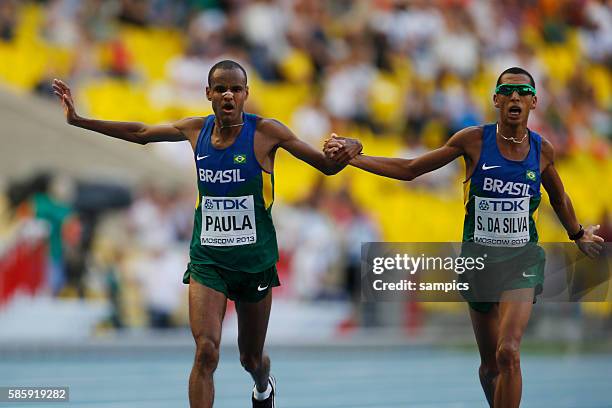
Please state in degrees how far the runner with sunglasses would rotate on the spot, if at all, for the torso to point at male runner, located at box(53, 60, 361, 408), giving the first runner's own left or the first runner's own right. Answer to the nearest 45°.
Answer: approximately 90° to the first runner's own right

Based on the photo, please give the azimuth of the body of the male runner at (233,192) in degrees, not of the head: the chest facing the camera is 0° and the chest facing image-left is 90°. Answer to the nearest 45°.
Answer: approximately 0°

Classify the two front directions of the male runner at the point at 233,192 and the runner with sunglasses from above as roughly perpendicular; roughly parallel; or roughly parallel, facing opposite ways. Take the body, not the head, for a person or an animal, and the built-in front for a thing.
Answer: roughly parallel

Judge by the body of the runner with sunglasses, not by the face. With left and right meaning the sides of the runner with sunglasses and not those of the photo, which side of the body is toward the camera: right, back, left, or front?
front

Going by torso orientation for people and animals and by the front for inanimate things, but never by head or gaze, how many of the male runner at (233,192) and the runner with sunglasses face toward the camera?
2

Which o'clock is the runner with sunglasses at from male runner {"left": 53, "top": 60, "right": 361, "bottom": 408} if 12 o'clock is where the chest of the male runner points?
The runner with sunglasses is roughly at 9 o'clock from the male runner.
